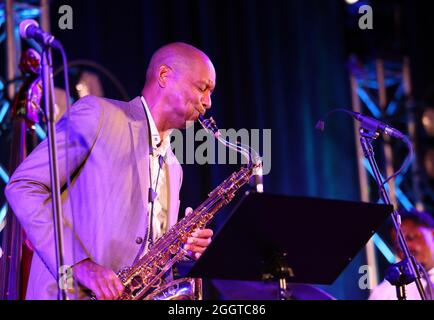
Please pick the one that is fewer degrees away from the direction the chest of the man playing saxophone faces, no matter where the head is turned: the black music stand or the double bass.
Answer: the black music stand

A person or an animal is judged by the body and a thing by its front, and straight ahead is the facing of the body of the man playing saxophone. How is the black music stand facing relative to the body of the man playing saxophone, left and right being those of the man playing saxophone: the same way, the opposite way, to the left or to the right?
the opposite way

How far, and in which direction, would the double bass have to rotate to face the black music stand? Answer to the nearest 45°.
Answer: approximately 90° to its left

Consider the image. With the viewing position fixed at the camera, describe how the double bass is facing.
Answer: facing the viewer and to the left of the viewer

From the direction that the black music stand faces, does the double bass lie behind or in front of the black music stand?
in front

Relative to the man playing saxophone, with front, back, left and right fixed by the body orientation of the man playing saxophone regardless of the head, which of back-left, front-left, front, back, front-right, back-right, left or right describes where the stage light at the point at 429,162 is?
left

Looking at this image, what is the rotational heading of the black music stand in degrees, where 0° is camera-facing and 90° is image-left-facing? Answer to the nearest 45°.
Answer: approximately 135°

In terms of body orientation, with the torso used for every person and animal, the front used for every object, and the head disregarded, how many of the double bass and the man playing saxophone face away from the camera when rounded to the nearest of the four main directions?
0

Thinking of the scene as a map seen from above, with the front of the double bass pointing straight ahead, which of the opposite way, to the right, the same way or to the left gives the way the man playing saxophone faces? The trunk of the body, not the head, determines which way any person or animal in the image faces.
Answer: to the left

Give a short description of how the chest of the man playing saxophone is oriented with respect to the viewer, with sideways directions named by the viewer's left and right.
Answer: facing the viewer and to the right of the viewer
